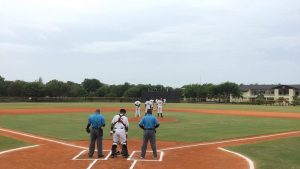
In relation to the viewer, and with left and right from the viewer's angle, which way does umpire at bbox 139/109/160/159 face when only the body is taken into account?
facing away from the viewer

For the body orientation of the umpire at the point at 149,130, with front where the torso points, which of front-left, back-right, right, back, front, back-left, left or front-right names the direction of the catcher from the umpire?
left

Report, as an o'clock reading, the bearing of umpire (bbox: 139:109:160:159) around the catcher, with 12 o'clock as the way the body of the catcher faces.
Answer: The umpire is roughly at 3 o'clock from the catcher.

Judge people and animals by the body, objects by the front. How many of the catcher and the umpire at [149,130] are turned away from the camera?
2

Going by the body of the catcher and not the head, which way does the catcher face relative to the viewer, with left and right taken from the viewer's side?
facing away from the viewer
